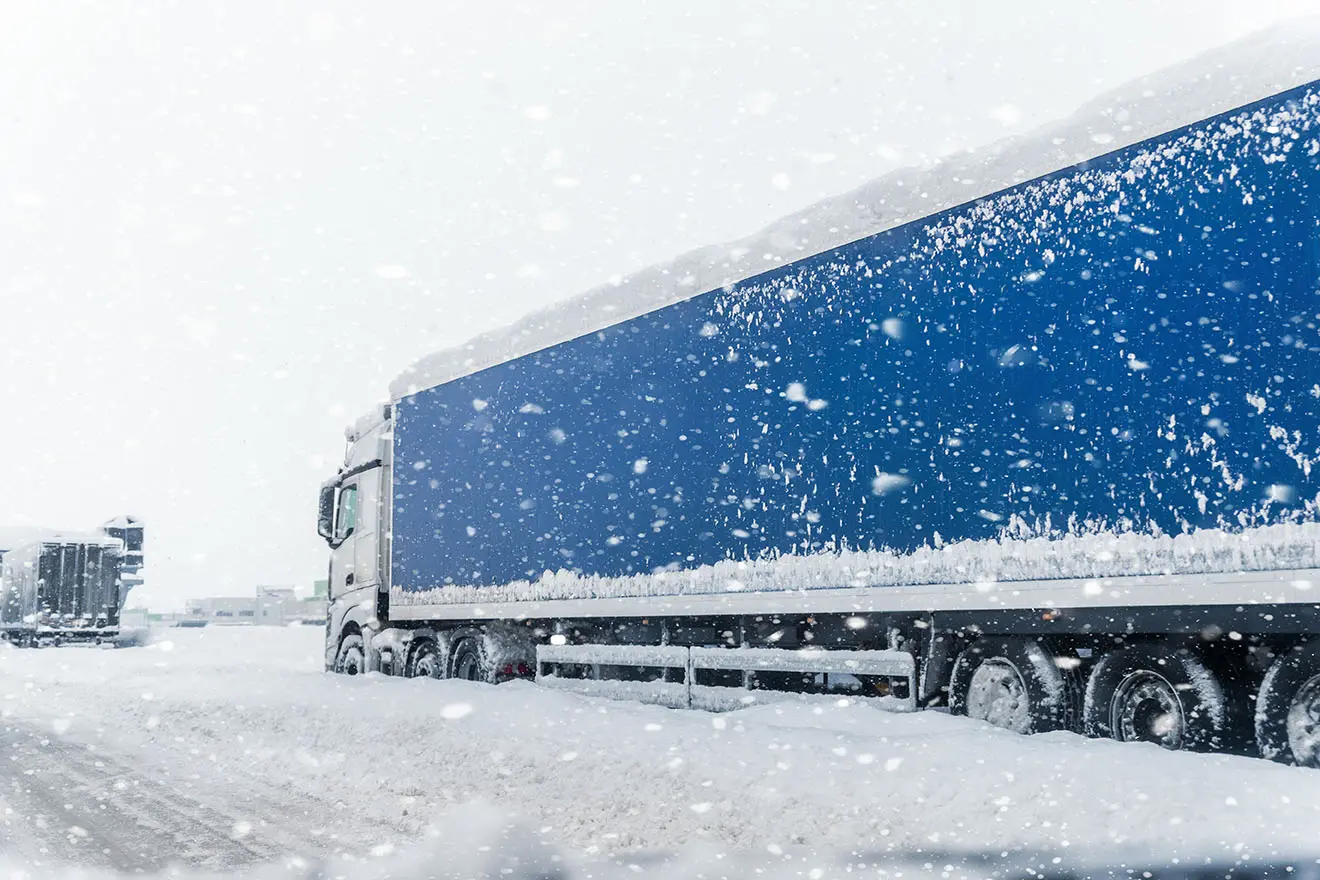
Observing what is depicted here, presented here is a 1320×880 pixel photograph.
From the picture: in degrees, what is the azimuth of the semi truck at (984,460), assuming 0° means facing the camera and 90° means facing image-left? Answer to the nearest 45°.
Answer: approximately 135°

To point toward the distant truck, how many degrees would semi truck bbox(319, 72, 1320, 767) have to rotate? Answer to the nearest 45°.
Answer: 0° — it already faces it
